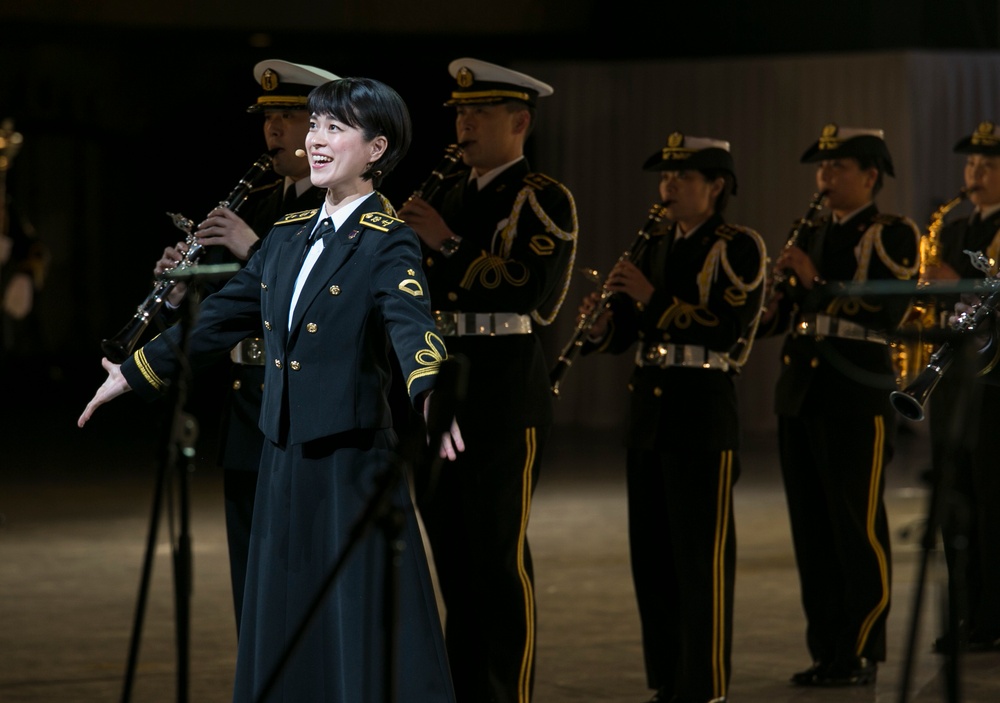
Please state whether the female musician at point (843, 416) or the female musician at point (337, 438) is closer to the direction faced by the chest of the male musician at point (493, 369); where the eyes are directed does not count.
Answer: the female musician at point (337, 438)

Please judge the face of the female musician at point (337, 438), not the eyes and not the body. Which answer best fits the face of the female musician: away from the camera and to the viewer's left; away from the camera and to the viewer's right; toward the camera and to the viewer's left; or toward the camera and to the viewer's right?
toward the camera and to the viewer's left

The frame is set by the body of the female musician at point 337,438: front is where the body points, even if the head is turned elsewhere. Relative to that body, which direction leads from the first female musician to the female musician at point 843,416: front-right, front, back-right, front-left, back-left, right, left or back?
back

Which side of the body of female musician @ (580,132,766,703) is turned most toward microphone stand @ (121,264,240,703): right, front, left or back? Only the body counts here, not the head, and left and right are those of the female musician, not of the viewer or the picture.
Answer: front

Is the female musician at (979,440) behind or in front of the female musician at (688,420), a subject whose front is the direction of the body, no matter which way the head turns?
behind

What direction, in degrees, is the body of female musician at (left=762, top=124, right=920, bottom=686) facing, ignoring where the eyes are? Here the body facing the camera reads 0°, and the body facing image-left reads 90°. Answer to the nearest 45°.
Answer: approximately 45°

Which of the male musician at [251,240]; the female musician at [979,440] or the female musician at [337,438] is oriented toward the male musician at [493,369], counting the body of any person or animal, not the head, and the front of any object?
the female musician at [979,440]
